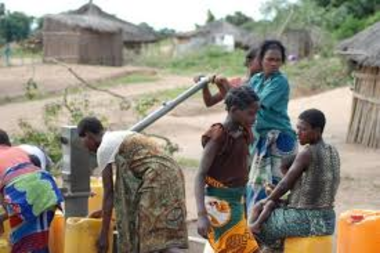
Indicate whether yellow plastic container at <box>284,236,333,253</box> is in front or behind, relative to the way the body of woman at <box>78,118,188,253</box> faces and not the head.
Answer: behind

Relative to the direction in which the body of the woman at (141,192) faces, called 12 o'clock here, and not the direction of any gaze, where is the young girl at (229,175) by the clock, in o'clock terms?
The young girl is roughly at 6 o'clock from the woman.

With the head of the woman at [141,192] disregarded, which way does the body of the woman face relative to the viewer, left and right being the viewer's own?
facing to the left of the viewer

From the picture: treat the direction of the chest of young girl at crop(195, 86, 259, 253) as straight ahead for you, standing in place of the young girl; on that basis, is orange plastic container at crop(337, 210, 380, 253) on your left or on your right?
on your left

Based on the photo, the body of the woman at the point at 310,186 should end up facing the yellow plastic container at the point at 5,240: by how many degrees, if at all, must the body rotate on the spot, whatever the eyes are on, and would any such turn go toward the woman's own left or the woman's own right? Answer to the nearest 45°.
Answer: approximately 45° to the woman's own left
